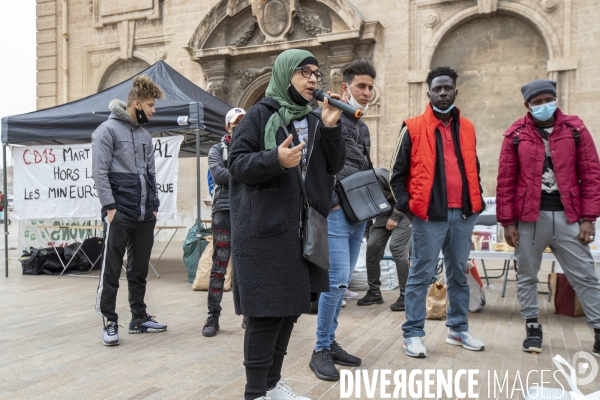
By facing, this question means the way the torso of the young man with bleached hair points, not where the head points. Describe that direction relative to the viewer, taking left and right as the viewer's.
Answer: facing the viewer and to the right of the viewer

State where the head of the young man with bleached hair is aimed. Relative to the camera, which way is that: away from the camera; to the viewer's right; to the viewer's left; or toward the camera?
to the viewer's right
